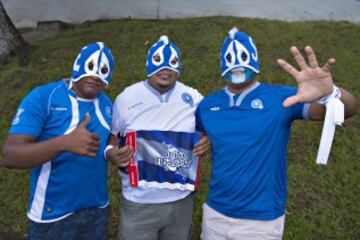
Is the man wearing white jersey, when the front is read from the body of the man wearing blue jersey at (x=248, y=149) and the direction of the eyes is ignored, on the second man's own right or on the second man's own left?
on the second man's own right

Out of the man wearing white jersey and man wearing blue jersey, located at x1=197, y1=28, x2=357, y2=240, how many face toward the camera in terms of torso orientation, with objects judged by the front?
2

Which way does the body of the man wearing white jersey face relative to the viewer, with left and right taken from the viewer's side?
facing the viewer

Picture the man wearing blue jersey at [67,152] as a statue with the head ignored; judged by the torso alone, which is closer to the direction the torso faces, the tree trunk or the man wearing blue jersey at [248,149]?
the man wearing blue jersey

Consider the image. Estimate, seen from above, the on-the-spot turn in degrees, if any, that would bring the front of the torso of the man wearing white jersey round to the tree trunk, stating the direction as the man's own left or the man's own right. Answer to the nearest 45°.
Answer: approximately 135° to the man's own right

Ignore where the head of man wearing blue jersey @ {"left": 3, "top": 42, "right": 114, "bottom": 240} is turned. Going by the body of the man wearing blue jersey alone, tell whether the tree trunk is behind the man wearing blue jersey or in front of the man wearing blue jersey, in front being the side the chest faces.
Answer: behind

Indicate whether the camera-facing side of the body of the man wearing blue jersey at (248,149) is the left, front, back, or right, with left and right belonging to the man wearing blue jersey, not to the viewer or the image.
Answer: front

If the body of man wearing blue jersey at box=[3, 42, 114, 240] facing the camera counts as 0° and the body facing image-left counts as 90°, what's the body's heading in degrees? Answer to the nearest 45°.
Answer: approximately 315°

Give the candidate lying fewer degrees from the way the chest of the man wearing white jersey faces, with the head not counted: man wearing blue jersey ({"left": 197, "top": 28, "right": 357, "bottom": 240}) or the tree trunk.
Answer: the man wearing blue jersey
